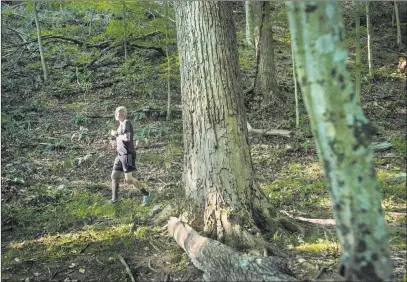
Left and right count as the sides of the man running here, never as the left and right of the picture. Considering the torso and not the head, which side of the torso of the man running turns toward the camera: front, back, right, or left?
left

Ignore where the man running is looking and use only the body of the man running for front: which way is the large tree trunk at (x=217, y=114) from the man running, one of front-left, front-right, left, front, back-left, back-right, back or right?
back-left

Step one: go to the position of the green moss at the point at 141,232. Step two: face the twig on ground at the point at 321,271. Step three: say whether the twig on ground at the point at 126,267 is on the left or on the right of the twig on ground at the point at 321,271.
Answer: right

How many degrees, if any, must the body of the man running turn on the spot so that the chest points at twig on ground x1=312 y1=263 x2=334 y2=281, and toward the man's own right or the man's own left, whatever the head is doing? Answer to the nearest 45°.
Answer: approximately 135° to the man's own left
